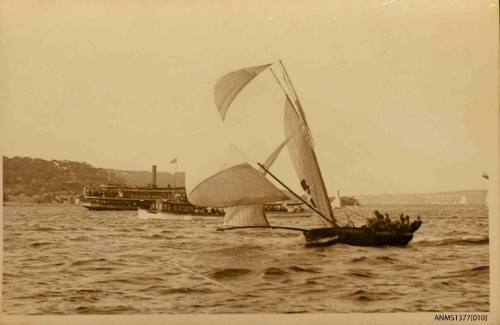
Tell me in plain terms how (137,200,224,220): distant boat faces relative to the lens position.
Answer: facing to the left of the viewer
